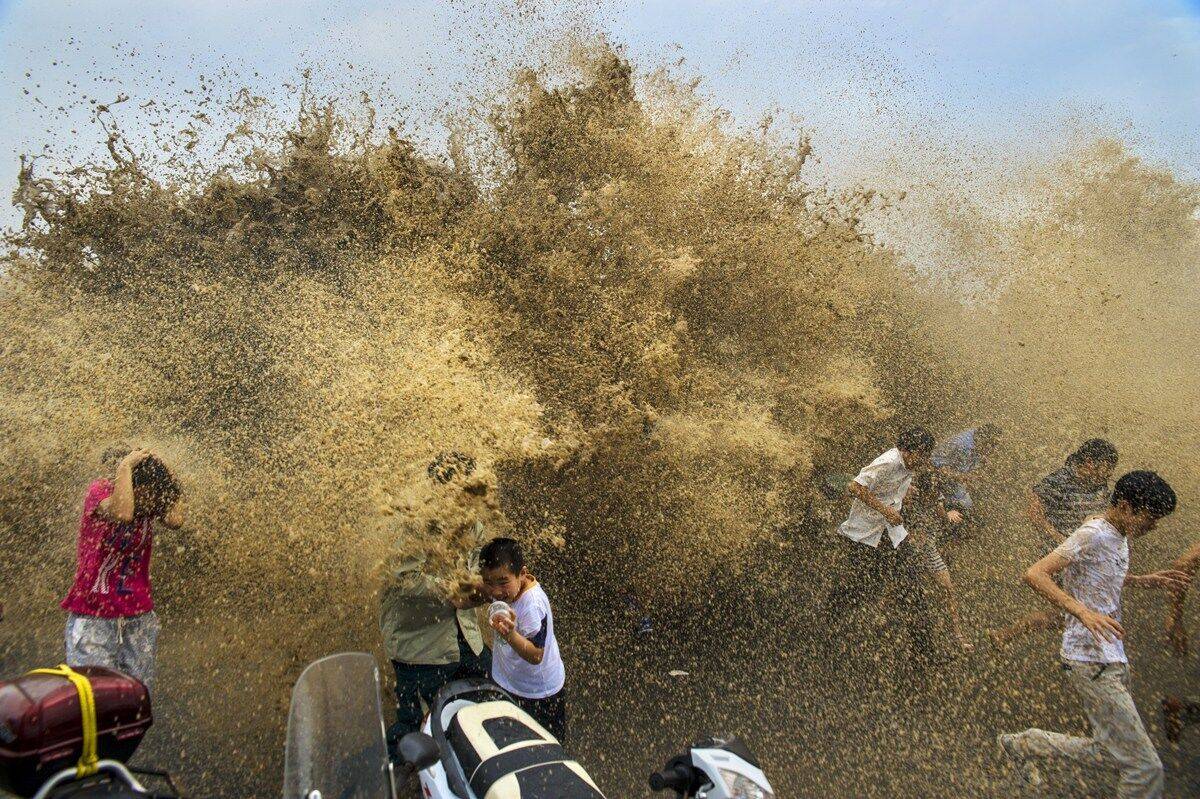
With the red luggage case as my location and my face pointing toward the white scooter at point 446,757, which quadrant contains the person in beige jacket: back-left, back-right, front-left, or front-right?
front-left

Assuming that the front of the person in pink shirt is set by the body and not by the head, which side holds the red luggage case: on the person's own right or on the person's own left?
on the person's own right

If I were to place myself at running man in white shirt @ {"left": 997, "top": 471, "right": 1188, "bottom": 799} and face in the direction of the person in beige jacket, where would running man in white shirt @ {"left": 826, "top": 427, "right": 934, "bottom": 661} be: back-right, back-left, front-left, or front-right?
front-right

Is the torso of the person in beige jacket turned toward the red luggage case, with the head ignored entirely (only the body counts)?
no

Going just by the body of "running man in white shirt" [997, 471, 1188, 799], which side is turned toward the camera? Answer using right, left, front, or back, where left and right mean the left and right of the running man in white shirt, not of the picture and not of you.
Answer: right

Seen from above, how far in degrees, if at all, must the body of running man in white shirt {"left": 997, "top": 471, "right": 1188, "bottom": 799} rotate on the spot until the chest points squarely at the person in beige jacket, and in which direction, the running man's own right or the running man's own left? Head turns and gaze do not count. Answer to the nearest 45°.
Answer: approximately 135° to the running man's own right

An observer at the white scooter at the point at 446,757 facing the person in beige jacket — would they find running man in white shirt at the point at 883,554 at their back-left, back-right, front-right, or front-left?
front-right

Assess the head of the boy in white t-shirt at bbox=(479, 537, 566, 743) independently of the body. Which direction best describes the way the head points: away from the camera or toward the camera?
toward the camera

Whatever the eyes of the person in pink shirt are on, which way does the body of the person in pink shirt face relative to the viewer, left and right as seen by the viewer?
facing the viewer and to the right of the viewer

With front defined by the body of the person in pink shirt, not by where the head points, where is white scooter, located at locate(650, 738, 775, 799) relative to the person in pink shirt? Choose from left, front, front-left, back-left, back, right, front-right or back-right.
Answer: front
